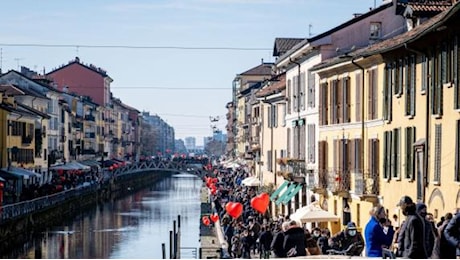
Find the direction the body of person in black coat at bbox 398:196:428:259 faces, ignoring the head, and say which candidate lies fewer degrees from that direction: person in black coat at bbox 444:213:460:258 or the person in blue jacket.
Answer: the person in blue jacket

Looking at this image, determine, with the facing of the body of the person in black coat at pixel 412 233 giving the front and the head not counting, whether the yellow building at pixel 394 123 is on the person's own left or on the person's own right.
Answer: on the person's own right

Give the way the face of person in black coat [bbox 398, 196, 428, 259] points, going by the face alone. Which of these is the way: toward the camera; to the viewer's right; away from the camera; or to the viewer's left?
to the viewer's left

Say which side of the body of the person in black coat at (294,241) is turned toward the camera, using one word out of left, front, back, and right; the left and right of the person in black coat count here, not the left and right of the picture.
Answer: back

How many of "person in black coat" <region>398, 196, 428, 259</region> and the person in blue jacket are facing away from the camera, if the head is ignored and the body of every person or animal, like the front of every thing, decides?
0

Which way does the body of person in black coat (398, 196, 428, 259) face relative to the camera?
to the viewer's left
